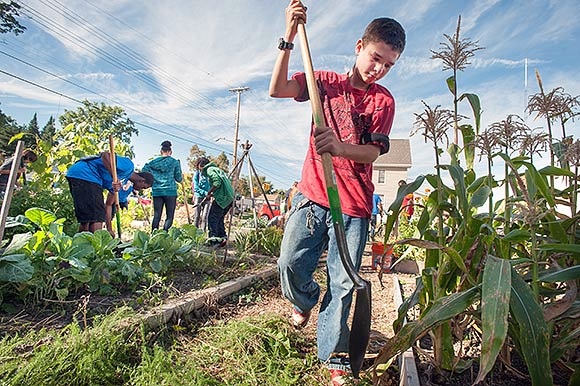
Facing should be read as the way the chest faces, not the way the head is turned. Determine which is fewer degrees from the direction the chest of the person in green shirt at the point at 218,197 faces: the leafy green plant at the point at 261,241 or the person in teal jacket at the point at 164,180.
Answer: the person in teal jacket

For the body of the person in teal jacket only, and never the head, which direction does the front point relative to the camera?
away from the camera

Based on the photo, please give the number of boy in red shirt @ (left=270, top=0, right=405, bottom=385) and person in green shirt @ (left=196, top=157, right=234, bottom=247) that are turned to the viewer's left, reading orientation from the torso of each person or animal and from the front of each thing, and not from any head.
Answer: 1

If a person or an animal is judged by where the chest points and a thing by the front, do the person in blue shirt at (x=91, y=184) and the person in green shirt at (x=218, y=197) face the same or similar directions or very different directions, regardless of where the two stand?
very different directions

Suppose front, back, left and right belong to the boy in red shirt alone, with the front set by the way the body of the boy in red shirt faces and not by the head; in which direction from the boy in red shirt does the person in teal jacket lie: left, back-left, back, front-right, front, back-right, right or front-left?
back-right

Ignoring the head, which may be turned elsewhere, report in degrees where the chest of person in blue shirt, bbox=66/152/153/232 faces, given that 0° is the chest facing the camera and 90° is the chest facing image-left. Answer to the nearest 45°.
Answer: approximately 270°

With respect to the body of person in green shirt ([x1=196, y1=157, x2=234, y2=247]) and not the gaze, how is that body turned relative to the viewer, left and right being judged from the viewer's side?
facing to the left of the viewer

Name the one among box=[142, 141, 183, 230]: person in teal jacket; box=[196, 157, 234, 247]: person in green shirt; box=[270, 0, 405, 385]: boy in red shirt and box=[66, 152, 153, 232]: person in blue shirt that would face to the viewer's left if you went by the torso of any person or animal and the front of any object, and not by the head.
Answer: the person in green shirt

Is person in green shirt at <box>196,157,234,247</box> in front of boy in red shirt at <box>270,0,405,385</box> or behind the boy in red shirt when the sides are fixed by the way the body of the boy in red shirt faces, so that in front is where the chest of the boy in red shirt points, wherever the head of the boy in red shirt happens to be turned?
behind
